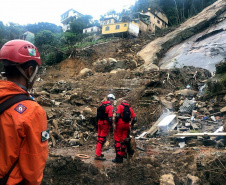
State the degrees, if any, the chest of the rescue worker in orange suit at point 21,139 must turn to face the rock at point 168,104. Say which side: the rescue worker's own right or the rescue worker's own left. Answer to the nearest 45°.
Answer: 0° — they already face it

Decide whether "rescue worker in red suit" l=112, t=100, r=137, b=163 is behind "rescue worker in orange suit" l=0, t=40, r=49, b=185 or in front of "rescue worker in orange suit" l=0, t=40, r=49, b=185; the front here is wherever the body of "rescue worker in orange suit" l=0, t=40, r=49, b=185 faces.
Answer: in front

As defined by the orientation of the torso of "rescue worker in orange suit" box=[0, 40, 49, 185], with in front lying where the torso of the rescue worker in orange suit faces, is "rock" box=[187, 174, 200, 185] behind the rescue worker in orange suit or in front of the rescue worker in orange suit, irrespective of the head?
in front

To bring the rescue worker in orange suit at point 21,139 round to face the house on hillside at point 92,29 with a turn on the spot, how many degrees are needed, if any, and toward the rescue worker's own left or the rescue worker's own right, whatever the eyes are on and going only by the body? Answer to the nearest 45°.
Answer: approximately 45° to the rescue worker's own left

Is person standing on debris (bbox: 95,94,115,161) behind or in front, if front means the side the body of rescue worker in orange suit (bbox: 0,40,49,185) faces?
in front

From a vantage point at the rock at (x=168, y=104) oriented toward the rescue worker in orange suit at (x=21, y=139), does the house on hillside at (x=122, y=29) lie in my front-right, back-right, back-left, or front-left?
back-right

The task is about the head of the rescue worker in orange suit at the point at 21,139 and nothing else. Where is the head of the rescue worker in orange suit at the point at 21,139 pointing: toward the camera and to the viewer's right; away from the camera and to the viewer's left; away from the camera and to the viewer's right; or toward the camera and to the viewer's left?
away from the camera and to the viewer's right

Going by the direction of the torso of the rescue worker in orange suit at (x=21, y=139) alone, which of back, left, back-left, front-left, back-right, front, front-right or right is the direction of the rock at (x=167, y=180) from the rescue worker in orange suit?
front

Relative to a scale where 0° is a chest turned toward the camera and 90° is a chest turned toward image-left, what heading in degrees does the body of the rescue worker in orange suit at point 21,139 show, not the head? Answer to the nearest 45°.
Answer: approximately 225°
